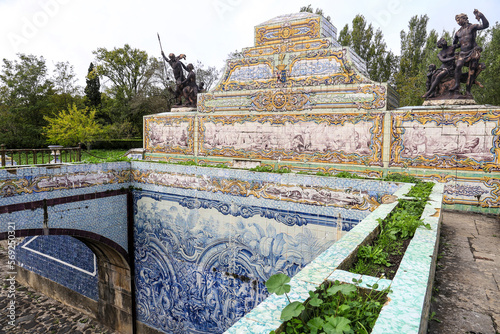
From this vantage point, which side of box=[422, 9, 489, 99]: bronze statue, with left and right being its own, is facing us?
front

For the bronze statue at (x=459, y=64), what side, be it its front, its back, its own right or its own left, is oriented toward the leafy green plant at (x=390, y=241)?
front

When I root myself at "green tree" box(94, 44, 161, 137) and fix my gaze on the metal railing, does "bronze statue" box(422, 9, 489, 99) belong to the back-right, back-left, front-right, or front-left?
front-left

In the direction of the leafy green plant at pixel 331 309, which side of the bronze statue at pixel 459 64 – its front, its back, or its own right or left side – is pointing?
front

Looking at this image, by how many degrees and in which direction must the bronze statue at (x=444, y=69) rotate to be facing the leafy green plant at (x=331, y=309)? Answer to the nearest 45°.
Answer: approximately 45° to its left

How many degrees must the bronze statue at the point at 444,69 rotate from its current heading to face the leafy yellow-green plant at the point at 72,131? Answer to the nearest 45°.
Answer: approximately 45° to its right

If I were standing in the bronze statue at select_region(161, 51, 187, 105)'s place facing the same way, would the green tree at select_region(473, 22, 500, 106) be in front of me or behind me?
behind

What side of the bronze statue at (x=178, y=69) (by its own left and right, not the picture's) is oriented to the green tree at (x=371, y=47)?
back
